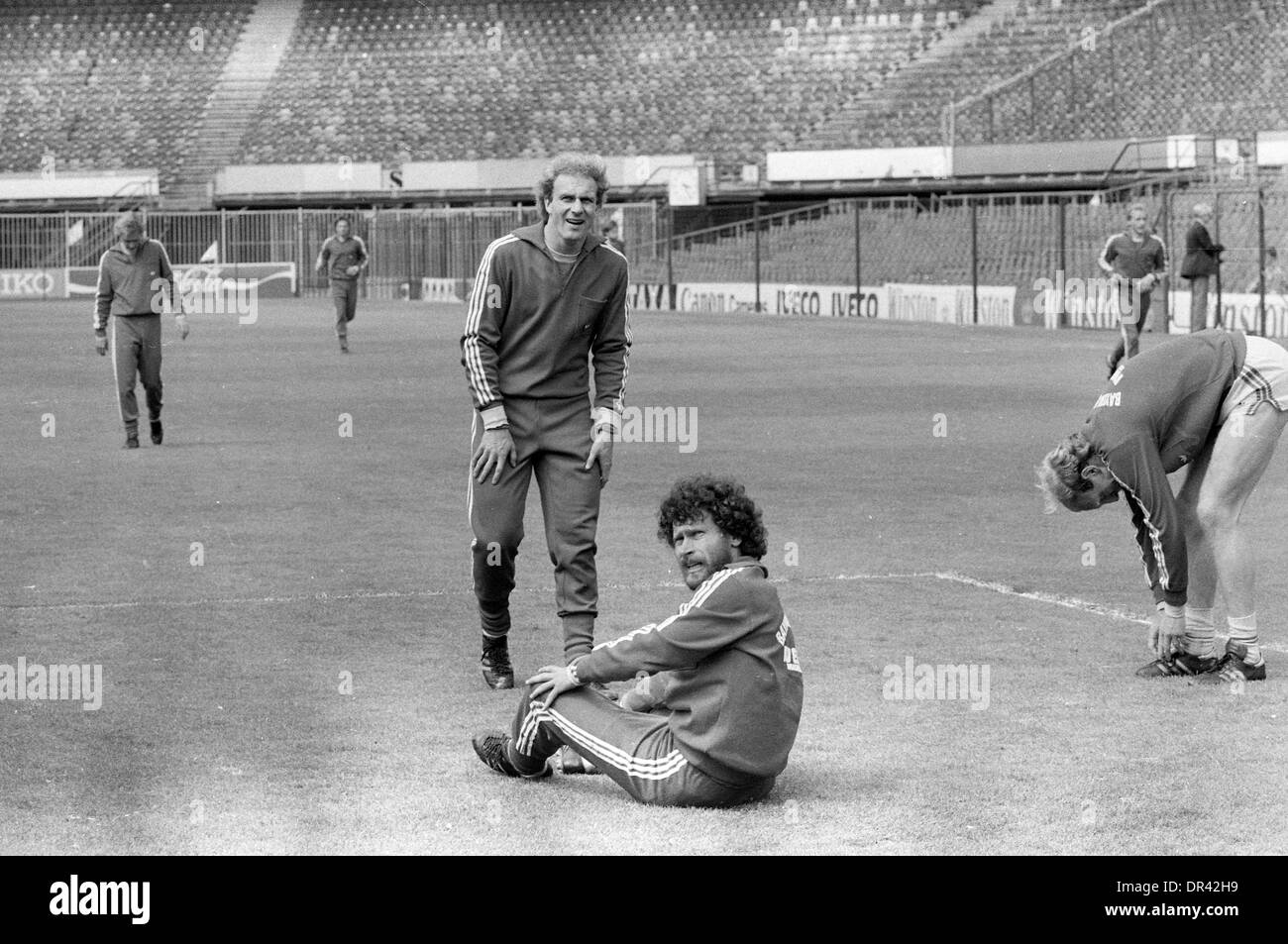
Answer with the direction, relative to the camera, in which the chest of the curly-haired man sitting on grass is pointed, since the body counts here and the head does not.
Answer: to the viewer's left

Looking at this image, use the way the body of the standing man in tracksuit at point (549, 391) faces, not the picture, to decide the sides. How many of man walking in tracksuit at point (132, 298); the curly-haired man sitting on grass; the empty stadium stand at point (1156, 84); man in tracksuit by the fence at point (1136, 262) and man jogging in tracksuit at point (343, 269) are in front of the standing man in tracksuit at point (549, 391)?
1

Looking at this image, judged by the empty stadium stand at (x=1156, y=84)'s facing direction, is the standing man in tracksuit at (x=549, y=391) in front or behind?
in front

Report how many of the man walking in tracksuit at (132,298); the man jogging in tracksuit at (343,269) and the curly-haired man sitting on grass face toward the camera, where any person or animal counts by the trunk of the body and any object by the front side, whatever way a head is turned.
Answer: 2

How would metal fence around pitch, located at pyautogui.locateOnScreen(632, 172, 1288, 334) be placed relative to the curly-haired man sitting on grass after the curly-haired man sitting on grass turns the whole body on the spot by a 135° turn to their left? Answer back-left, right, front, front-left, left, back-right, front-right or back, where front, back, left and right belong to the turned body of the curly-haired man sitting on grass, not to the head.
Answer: back-left

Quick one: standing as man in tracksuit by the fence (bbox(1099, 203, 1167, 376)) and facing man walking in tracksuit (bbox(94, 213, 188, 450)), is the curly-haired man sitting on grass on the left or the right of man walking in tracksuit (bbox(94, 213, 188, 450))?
left

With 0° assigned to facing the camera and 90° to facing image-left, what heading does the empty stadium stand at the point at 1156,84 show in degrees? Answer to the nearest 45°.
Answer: approximately 45°

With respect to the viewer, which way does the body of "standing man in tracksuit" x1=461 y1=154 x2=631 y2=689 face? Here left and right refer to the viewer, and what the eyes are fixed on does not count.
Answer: facing the viewer

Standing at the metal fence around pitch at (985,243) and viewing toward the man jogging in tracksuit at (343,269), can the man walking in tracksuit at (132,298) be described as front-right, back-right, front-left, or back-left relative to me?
front-left

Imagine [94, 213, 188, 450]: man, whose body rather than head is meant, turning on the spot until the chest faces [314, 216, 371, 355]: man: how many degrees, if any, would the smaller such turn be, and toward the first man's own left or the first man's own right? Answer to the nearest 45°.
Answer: approximately 180°

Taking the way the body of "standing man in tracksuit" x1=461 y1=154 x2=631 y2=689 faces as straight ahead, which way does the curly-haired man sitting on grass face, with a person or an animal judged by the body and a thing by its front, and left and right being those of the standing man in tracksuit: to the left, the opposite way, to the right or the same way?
to the right

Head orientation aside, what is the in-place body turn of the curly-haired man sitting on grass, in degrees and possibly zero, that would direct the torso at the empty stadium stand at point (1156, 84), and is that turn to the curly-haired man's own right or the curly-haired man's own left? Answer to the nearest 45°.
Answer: approximately 90° to the curly-haired man's own right

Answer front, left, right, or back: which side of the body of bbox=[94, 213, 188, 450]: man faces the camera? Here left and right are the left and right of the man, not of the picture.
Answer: front

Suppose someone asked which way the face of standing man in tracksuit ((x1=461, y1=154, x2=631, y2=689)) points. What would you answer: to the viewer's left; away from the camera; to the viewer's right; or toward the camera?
toward the camera
